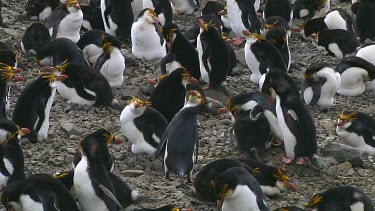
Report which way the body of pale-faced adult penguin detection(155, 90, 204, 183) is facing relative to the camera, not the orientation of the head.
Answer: away from the camera

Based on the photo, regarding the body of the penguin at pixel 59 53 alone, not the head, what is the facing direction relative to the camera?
to the viewer's left

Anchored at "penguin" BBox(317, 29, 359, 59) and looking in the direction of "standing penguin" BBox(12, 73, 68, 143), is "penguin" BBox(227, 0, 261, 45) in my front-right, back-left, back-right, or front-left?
front-right

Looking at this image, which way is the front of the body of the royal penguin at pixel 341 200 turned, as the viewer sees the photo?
to the viewer's left

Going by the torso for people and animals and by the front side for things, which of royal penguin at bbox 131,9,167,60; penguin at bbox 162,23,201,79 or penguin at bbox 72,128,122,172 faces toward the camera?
the royal penguin

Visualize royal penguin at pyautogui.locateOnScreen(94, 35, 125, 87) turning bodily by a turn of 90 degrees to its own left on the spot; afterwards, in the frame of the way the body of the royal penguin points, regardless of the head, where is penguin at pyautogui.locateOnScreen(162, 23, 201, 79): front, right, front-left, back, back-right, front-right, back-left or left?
front-right

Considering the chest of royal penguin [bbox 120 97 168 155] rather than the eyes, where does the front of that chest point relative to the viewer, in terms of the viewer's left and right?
facing the viewer and to the left of the viewer

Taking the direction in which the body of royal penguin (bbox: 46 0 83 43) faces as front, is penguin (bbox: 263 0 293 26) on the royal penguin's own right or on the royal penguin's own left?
on the royal penguin's own left
